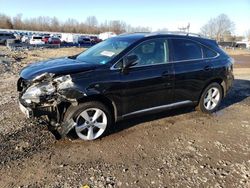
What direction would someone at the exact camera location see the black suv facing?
facing the viewer and to the left of the viewer
